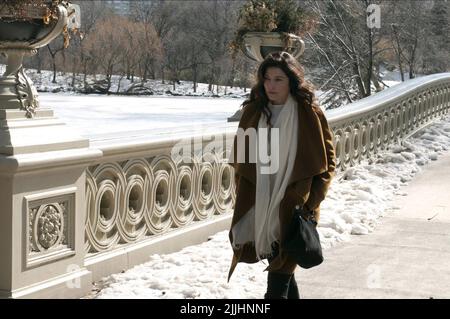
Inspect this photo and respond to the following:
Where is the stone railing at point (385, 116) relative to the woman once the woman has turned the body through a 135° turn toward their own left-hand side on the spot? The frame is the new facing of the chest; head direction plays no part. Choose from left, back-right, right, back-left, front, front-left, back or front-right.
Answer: left

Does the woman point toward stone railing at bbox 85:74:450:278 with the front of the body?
no

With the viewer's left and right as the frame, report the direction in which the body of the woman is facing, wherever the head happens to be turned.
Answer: facing the viewer and to the left of the viewer

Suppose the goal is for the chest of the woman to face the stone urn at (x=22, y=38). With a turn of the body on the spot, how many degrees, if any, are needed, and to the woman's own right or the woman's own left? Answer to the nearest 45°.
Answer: approximately 90° to the woman's own right

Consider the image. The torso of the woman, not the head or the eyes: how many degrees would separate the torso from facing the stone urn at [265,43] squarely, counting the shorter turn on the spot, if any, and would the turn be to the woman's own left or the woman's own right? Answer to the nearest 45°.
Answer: approximately 135° to the woman's own right

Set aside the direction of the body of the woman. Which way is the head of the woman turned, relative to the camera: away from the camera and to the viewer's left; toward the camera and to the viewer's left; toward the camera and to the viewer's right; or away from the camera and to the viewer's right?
toward the camera and to the viewer's left
